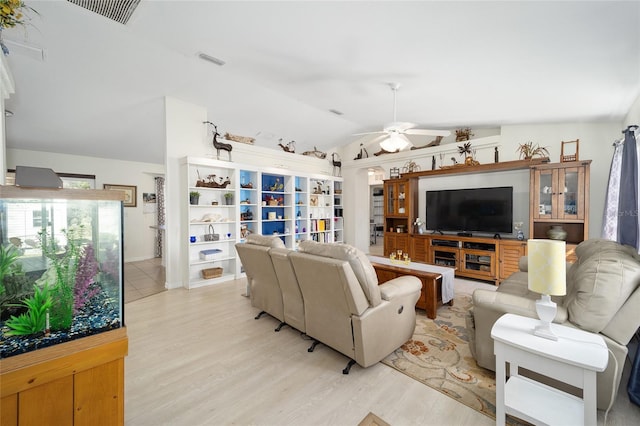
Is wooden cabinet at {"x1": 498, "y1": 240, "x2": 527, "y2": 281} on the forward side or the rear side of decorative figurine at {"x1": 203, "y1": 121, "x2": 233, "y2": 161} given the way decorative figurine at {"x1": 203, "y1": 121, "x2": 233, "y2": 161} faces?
on the rear side

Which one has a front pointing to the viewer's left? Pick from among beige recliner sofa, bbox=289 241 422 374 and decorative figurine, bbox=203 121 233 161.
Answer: the decorative figurine

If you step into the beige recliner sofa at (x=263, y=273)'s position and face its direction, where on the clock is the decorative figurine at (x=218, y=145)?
The decorative figurine is roughly at 10 o'clock from the beige recliner sofa.

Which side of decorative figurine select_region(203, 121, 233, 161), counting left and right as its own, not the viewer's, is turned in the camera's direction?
left

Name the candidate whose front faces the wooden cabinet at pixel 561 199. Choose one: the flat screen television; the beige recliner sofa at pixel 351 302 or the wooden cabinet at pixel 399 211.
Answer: the beige recliner sofa

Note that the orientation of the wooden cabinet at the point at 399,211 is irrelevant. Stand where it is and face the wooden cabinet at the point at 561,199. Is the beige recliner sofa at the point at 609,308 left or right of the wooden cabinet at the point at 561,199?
right

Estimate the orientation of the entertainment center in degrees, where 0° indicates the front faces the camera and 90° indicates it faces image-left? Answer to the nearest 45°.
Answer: approximately 45°

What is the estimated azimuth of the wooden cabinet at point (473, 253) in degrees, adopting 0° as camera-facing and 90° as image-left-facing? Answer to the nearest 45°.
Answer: approximately 45°
